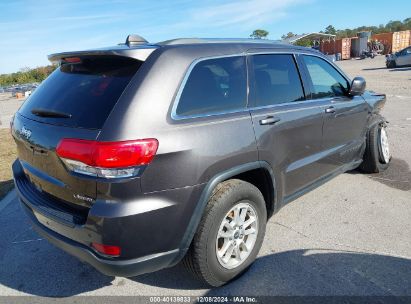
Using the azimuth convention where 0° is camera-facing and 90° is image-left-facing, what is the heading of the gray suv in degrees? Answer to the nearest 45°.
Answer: approximately 225°

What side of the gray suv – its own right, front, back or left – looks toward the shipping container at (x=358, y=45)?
front

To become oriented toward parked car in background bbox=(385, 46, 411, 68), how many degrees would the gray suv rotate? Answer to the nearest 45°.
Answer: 0° — it already faces it

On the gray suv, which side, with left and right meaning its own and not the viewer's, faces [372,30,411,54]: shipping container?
front
